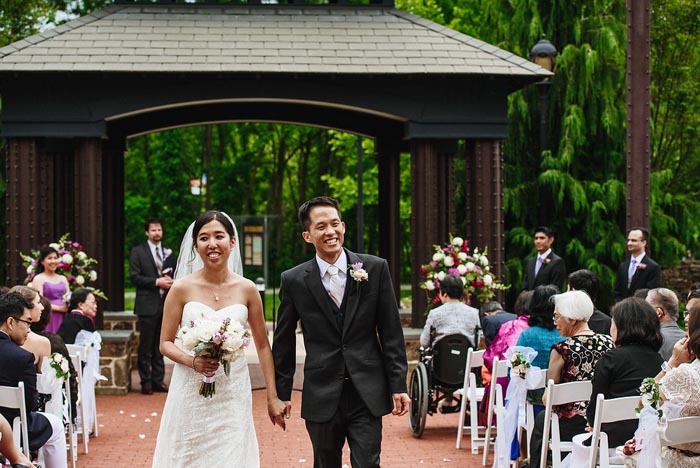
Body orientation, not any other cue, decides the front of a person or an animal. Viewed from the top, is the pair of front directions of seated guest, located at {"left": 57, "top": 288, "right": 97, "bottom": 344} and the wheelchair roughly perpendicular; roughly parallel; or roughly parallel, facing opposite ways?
roughly perpendicular

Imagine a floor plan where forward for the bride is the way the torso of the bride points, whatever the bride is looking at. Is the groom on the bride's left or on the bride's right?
on the bride's left

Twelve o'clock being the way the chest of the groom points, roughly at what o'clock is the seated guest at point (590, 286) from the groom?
The seated guest is roughly at 7 o'clock from the groom.

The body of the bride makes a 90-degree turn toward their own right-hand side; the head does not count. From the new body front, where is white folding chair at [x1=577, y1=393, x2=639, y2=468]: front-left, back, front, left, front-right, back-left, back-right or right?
back

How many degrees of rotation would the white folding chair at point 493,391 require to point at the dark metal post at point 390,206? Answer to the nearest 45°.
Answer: approximately 45° to its right

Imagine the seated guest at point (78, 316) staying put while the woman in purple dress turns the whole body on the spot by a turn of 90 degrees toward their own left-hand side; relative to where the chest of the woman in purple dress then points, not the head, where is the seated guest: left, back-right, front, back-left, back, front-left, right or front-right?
back-right

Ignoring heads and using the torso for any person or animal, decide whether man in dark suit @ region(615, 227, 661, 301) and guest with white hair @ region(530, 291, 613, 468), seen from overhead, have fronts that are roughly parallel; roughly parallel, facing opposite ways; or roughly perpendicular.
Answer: roughly perpendicular

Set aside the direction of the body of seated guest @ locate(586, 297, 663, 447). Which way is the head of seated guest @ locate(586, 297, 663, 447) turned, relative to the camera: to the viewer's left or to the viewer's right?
to the viewer's left

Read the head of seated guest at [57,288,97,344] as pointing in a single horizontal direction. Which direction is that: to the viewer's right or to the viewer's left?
to the viewer's right

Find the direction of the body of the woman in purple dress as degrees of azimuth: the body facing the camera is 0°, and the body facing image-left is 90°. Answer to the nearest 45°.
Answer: approximately 315°

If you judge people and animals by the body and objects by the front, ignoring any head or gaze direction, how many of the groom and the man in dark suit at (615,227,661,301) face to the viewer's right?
0

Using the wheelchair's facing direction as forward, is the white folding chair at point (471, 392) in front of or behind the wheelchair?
behind

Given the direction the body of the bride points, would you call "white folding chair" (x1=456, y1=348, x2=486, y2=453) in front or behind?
behind

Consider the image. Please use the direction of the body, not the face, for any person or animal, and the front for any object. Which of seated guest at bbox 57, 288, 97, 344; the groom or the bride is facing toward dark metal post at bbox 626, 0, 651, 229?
the seated guest

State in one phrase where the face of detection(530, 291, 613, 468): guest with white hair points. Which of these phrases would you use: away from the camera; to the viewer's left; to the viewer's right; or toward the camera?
to the viewer's left

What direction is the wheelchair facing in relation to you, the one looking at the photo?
facing away from the viewer
